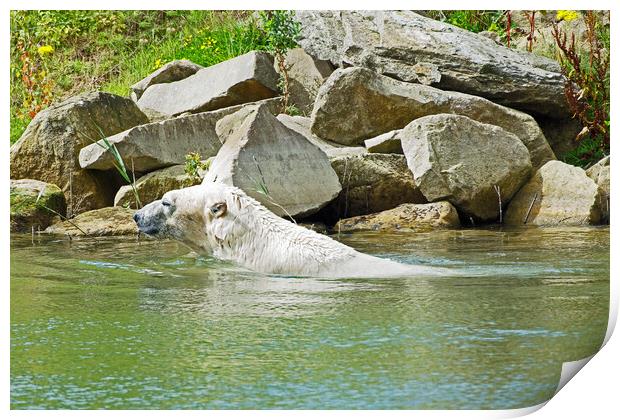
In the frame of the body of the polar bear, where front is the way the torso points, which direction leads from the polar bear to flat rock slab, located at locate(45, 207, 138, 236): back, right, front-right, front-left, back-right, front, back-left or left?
front-right

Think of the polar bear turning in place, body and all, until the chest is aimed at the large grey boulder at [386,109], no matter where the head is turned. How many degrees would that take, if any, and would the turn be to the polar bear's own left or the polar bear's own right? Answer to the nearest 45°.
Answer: approximately 90° to the polar bear's own right

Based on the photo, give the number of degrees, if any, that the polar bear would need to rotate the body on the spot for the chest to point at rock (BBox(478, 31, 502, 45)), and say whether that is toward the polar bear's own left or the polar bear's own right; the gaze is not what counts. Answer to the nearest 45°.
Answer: approximately 135° to the polar bear's own right

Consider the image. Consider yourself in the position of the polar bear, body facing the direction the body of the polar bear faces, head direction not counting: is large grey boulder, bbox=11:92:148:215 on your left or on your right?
on your right

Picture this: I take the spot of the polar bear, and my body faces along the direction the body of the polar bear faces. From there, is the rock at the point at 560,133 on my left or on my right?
on my right

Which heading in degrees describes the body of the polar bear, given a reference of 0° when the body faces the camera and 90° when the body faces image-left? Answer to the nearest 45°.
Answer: approximately 90°

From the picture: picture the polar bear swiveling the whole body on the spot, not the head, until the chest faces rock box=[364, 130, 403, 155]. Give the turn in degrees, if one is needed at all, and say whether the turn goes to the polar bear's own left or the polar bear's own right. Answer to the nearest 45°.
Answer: approximately 90° to the polar bear's own right

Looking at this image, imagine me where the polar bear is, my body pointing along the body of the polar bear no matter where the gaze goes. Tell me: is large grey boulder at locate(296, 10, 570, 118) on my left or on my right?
on my right

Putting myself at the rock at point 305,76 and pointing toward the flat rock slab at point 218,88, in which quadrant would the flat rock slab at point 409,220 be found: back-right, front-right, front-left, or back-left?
back-left

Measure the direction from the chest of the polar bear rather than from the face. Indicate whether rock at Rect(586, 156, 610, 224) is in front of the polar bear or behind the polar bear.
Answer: behind

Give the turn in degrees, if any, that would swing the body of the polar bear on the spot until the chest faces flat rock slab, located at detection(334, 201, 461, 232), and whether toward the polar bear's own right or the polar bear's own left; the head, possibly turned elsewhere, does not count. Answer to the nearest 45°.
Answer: approximately 135° to the polar bear's own right

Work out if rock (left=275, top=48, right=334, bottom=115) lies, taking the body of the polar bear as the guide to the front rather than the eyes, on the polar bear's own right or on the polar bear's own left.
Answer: on the polar bear's own right

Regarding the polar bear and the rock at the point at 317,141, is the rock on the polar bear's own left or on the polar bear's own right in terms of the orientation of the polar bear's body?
on the polar bear's own right
